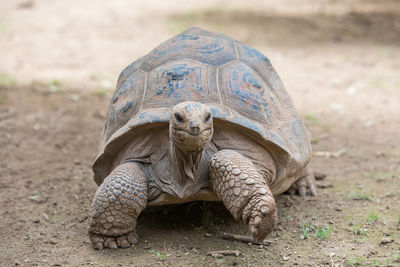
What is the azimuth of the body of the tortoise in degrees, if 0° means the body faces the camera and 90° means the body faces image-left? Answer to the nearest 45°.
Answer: approximately 0°
